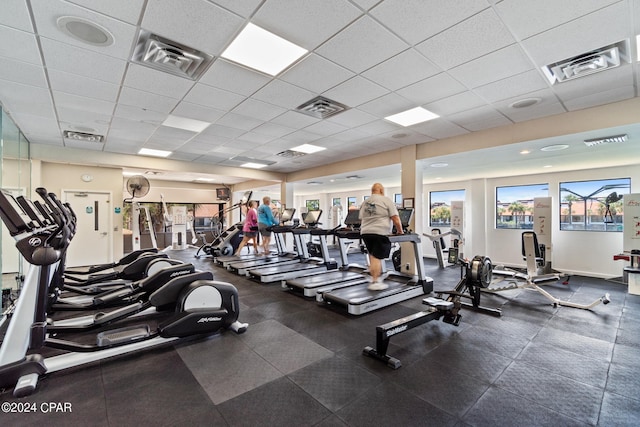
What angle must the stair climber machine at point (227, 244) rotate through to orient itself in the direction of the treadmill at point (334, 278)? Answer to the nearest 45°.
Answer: approximately 90° to its right

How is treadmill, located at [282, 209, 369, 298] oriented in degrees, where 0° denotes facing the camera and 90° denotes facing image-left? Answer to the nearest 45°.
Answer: approximately 225°

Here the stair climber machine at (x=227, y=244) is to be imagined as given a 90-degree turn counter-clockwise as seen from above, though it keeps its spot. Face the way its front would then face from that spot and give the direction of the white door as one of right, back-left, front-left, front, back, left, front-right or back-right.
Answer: front-left

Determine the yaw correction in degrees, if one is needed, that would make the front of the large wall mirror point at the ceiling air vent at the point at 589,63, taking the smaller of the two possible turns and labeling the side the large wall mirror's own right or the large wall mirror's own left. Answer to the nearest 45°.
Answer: approximately 45° to the large wall mirror's own right

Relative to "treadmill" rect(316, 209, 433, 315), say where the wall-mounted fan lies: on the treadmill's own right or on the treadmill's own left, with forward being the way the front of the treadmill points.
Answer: on the treadmill's own left

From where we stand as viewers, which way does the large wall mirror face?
facing to the right of the viewer

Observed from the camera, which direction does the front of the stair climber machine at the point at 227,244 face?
facing away from the viewer and to the right of the viewer

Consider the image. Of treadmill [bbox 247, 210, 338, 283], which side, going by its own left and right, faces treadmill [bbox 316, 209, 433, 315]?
right

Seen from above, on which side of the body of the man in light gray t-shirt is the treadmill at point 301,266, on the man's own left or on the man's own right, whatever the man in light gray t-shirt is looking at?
on the man's own left

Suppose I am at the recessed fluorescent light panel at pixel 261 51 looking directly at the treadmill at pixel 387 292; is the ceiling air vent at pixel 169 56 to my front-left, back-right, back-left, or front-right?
back-left

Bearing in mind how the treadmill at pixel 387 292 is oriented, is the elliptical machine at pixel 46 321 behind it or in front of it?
behind

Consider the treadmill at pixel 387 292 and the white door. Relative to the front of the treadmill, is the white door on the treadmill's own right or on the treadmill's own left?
on the treadmill's own left

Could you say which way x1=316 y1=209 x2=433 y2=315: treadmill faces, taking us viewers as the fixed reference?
facing away from the viewer and to the right of the viewer
